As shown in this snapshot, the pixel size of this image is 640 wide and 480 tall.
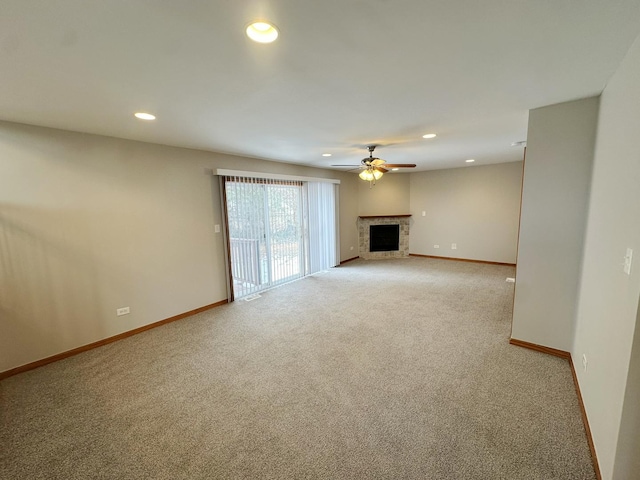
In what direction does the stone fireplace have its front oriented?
toward the camera

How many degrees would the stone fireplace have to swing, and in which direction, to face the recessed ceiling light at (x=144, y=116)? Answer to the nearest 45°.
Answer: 0° — it already faces it

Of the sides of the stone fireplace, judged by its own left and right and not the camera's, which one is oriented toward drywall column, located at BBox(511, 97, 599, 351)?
front

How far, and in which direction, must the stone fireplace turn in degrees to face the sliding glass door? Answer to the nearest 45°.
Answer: approximately 45° to its right

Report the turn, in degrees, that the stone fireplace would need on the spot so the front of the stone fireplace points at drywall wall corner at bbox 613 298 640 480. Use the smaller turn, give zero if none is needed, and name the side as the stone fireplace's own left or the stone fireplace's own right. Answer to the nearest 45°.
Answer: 0° — it already faces it

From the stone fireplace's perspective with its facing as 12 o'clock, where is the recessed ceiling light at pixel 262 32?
The recessed ceiling light is roughly at 12 o'clock from the stone fireplace.

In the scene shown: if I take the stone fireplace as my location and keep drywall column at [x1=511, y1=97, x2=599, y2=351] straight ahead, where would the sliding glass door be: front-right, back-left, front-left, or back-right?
front-right

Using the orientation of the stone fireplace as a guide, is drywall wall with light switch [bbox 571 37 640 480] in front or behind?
in front
